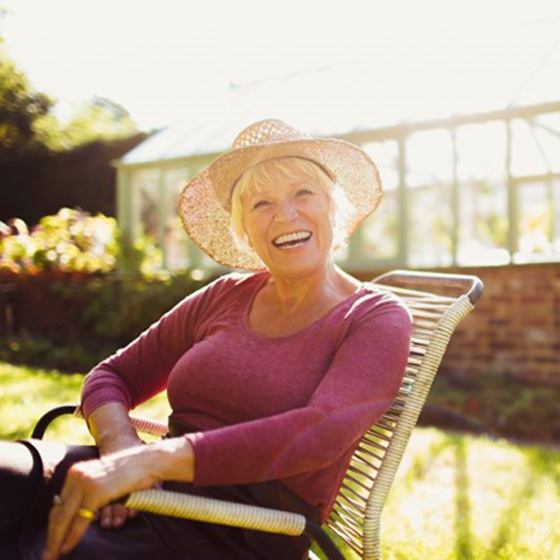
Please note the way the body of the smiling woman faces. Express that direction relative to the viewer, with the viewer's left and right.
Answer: facing the viewer and to the left of the viewer

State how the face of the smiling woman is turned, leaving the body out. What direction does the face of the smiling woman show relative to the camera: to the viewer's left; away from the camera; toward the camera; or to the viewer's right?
toward the camera

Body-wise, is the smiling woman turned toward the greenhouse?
no

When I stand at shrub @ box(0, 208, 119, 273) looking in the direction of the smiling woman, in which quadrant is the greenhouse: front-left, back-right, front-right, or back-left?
front-left

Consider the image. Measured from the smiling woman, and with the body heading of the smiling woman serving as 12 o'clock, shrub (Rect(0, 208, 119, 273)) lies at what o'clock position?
The shrub is roughly at 4 o'clock from the smiling woman.
